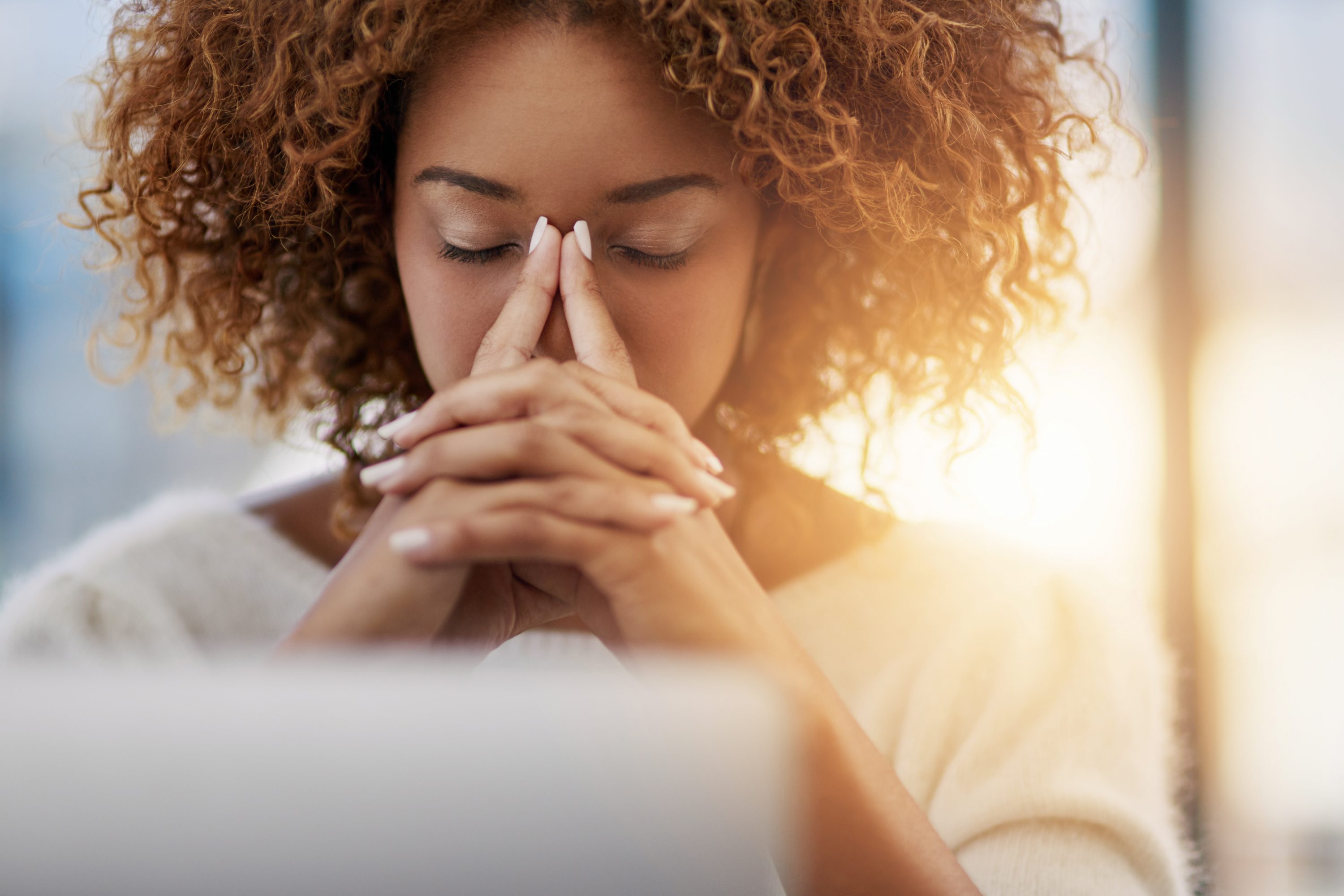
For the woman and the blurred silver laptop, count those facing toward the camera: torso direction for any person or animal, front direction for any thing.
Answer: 1

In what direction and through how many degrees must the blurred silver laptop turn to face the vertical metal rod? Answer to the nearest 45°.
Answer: approximately 45° to its right

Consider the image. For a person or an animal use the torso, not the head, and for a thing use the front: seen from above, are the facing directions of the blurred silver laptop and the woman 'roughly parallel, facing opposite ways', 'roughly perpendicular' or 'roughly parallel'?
roughly parallel, facing opposite ways

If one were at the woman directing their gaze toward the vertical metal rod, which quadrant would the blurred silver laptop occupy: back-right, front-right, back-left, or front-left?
back-right

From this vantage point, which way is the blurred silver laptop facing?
away from the camera

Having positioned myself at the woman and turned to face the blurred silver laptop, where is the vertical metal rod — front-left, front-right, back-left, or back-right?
back-left

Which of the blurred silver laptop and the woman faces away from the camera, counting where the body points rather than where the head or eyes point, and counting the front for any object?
the blurred silver laptop

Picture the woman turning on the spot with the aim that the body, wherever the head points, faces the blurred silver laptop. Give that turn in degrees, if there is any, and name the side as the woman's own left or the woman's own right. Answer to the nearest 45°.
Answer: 0° — they already face it

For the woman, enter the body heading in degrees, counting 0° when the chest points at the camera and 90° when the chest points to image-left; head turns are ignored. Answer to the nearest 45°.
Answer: approximately 0°

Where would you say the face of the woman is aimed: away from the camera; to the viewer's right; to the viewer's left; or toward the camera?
toward the camera
